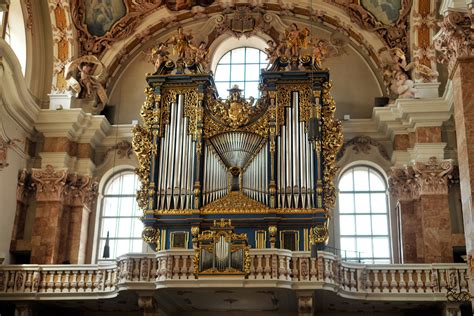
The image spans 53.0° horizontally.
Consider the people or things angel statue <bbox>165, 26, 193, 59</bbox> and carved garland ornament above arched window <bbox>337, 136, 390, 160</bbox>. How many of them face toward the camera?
2

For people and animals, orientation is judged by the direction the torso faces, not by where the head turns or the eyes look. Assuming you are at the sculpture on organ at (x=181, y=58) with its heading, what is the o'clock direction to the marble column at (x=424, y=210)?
The marble column is roughly at 9 o'clock from the sculpture on organ.

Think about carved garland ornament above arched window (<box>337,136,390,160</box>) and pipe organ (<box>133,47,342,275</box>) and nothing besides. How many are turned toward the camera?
2

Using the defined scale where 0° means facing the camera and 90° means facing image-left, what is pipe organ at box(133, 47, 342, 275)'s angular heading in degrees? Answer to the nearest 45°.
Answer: approximately 0°

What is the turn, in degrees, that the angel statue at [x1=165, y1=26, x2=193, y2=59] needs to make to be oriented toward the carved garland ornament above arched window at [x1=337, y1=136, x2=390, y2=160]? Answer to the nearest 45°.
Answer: approximately 90° to its left

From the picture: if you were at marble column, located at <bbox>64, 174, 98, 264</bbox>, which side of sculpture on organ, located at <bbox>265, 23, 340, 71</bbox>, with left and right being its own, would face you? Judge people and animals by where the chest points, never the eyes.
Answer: right
